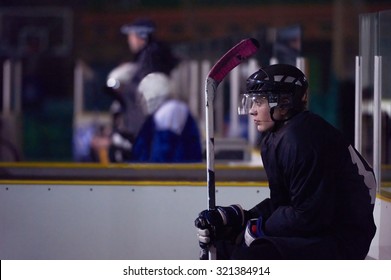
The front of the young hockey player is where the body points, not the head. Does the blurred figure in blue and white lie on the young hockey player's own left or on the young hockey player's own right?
on the young hockey player's own right

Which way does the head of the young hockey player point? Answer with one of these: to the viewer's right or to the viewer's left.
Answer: to the viewer's left

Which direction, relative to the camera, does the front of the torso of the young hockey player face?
to the viewer's left
